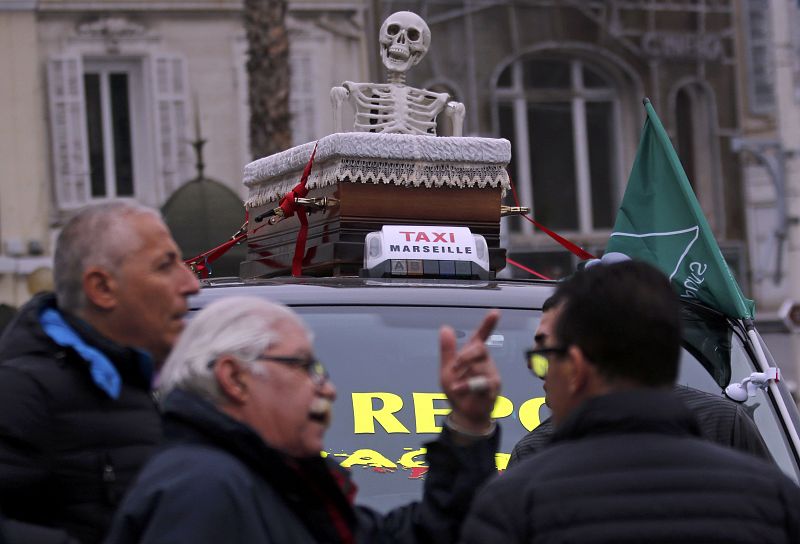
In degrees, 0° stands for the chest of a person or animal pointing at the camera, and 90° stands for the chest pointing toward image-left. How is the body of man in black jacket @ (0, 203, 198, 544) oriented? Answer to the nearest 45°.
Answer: approximately 270°

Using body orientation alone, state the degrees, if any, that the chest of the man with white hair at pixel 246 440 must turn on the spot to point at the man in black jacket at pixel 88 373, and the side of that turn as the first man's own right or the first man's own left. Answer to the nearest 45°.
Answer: approximately 135° to the first man's own left

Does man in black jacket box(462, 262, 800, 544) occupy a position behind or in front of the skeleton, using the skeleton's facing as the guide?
in front

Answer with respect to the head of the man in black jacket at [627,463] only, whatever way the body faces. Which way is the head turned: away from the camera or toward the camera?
away from the camera

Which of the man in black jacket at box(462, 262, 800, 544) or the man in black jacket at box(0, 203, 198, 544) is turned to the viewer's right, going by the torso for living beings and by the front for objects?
the man in black jacket at box(0, 203, 198, 544)

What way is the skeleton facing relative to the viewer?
toward the camera

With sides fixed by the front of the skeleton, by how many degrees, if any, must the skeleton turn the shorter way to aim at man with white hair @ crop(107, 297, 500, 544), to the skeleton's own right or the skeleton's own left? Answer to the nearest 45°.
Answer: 0° — it already faces them

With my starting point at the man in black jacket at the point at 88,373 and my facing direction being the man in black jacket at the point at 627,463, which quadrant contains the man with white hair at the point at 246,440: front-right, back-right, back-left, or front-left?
front-right

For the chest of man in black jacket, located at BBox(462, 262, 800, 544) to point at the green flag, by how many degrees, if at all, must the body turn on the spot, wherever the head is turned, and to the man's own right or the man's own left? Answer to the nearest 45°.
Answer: approximately 45° to the man's own right

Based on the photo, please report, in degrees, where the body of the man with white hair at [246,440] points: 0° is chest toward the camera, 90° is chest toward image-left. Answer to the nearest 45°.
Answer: approximately 270°

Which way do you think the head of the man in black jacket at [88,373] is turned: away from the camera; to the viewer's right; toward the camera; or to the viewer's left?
to the viewer's right

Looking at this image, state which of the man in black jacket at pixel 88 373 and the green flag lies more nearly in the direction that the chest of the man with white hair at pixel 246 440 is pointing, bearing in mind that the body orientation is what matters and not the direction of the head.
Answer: the green flag

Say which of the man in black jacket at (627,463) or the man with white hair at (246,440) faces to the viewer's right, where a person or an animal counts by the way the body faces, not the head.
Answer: the man with white hair

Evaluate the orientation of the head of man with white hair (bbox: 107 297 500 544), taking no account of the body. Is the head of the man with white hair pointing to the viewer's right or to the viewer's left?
to the viewer's right

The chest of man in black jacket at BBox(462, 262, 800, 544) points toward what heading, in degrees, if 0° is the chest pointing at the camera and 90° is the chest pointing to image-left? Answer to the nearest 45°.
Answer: approximately 135°
